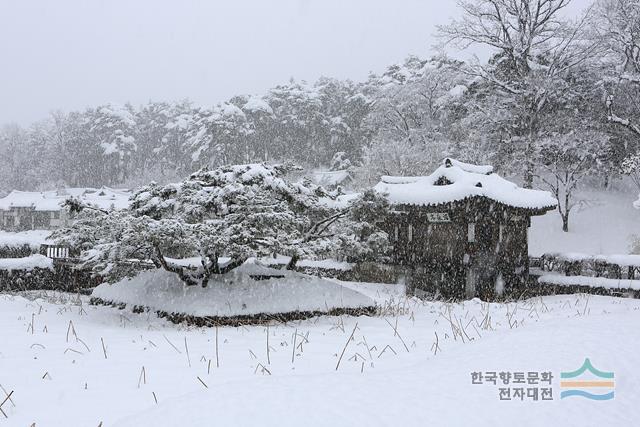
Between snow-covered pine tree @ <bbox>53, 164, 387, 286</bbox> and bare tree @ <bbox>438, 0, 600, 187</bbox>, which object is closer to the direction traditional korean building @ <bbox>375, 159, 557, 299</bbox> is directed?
the snow-covered pine tree

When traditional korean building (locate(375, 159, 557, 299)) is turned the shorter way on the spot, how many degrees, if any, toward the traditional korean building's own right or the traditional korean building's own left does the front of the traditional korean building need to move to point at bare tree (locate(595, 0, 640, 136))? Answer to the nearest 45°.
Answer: approximately 180°

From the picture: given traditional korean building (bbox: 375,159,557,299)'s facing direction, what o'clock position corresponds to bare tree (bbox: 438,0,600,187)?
The bare tree is roughly at 5 o'clock from the traditional korean building.

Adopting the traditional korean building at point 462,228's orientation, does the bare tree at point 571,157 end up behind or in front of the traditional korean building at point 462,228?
behind

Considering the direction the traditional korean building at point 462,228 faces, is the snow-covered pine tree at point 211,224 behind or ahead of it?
ahead

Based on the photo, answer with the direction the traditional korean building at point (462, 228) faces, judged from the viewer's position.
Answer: facing the viewer and to the left of the viewer

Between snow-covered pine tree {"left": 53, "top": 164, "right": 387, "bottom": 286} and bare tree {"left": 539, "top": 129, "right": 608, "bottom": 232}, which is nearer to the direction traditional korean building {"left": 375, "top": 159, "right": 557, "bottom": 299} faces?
the snow-covered pine tree

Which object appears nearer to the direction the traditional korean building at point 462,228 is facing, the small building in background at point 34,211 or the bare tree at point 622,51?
the small building in background

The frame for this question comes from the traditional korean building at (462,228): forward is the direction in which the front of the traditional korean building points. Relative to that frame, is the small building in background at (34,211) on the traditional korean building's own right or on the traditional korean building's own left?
on the traditional korean building's own right
